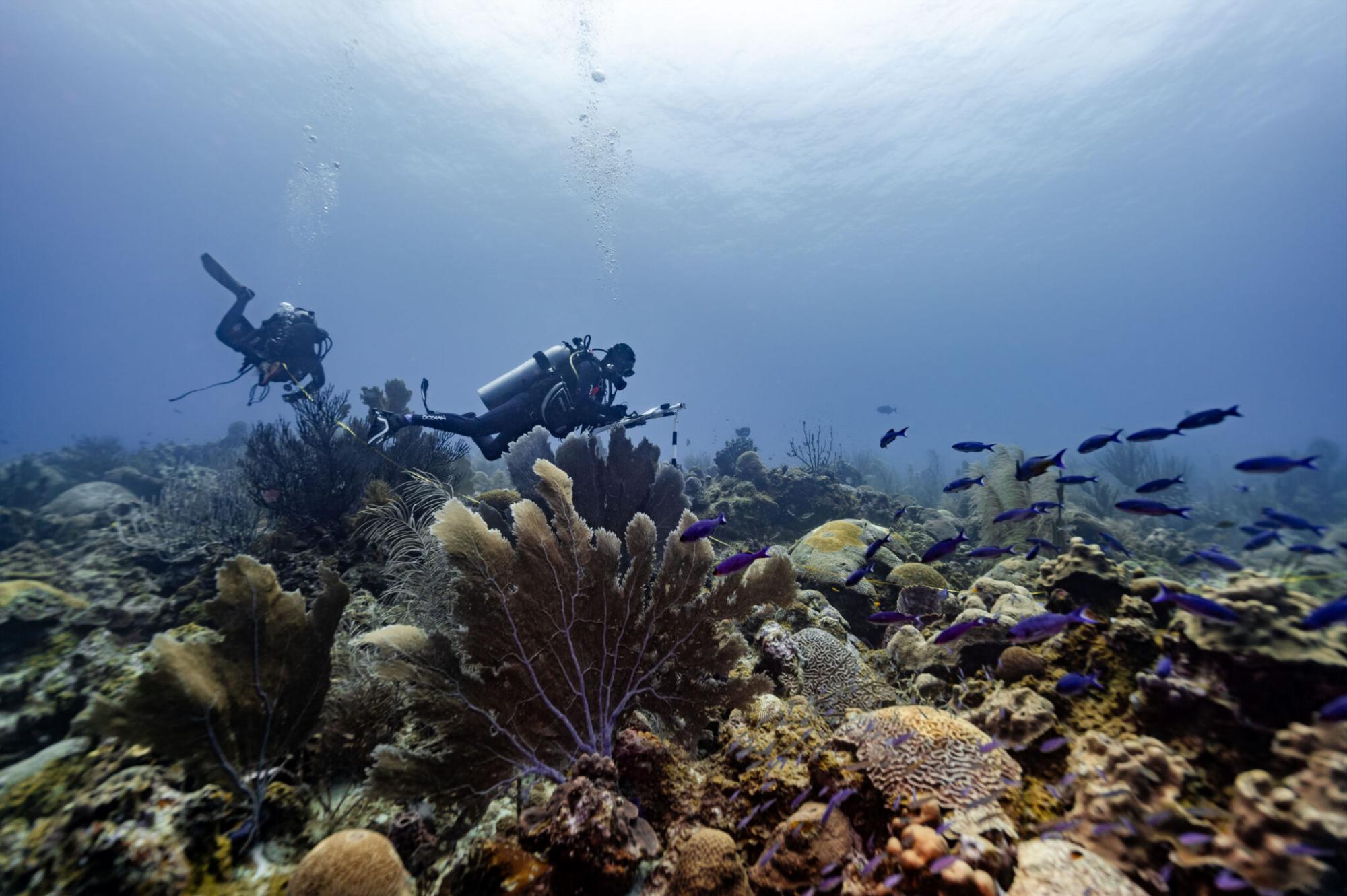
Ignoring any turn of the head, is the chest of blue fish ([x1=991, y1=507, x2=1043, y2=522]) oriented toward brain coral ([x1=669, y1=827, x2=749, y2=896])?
no

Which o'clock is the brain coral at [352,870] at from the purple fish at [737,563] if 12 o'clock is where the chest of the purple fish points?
The brain coral is roughly at 11 o'clock from the purple fish.

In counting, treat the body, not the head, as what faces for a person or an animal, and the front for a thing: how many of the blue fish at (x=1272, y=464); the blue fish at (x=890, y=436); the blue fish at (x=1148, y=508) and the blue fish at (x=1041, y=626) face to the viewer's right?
0

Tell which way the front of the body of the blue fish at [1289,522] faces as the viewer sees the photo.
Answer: to the viewer's left

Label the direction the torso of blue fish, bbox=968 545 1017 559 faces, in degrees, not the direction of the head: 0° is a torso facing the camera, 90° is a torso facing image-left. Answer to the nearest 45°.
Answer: approximately 90°

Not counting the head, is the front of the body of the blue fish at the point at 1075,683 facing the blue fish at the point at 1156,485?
no

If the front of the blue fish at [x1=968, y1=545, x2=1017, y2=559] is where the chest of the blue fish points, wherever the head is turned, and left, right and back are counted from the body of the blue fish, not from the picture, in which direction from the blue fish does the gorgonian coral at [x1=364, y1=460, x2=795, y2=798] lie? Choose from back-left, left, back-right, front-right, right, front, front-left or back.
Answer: front-left

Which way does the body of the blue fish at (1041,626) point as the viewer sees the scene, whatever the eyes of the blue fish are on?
to the viewer's left

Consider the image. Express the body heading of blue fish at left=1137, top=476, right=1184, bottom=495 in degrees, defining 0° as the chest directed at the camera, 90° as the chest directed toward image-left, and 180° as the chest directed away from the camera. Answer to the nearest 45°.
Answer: approximately 90°

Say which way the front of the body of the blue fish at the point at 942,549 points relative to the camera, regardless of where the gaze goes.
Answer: to the viewer's left

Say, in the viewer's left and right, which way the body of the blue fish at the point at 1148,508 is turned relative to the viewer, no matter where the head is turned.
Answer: facing to the left of the viewer

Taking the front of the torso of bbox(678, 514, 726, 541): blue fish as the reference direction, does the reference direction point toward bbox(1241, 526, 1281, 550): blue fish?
no

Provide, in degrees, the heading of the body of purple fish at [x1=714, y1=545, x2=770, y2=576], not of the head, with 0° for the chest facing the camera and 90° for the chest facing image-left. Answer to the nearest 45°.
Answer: approximately 90°

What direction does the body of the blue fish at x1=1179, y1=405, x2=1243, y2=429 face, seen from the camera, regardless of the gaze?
to the viewer's left

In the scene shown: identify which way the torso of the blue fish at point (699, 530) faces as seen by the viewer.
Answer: to the viewer's left
